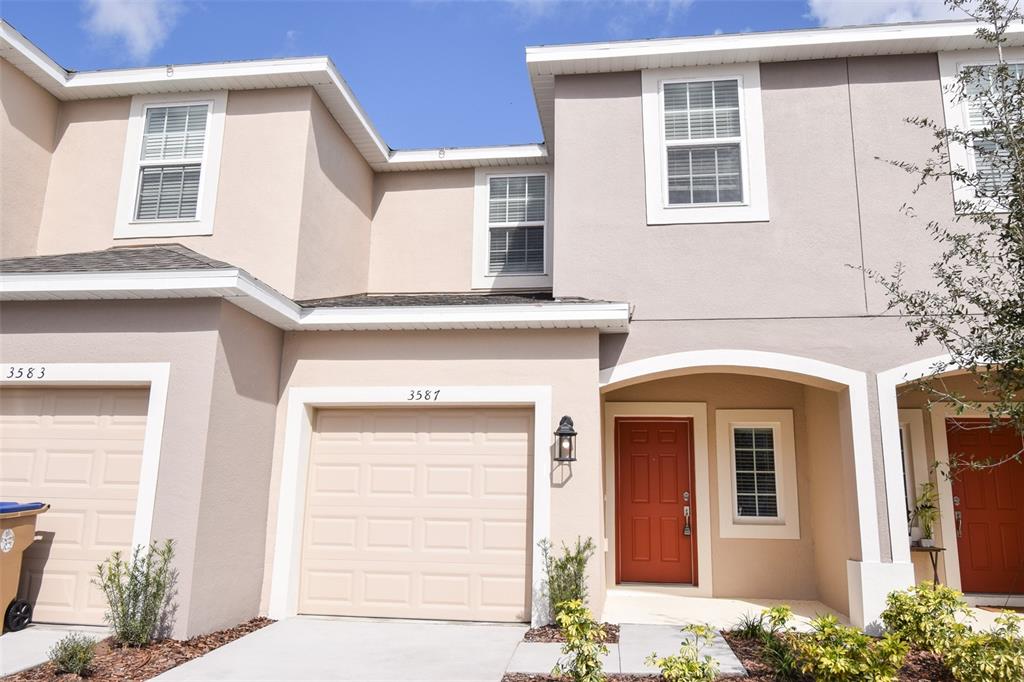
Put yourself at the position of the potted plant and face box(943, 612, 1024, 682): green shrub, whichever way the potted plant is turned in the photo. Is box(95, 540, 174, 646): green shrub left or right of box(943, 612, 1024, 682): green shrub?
right

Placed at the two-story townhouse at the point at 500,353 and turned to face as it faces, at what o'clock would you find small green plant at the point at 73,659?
The small green plant is roughly at 2 o'clock from the two-story townhouse.

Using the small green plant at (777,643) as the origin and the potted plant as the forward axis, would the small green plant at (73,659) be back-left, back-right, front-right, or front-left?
back-left

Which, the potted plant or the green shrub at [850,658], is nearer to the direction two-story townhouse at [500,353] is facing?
the green shrub

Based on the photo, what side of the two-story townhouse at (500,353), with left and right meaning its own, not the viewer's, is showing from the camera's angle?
front

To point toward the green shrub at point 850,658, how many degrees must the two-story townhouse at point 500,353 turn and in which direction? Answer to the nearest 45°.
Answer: approximately 45° to its left

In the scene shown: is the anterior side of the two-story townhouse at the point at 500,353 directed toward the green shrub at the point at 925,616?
no

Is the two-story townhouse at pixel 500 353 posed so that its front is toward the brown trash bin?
no

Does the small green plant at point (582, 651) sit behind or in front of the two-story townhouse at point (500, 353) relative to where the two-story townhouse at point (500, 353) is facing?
in front

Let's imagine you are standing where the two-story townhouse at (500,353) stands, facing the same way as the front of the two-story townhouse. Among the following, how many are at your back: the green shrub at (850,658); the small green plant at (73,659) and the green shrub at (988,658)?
0
